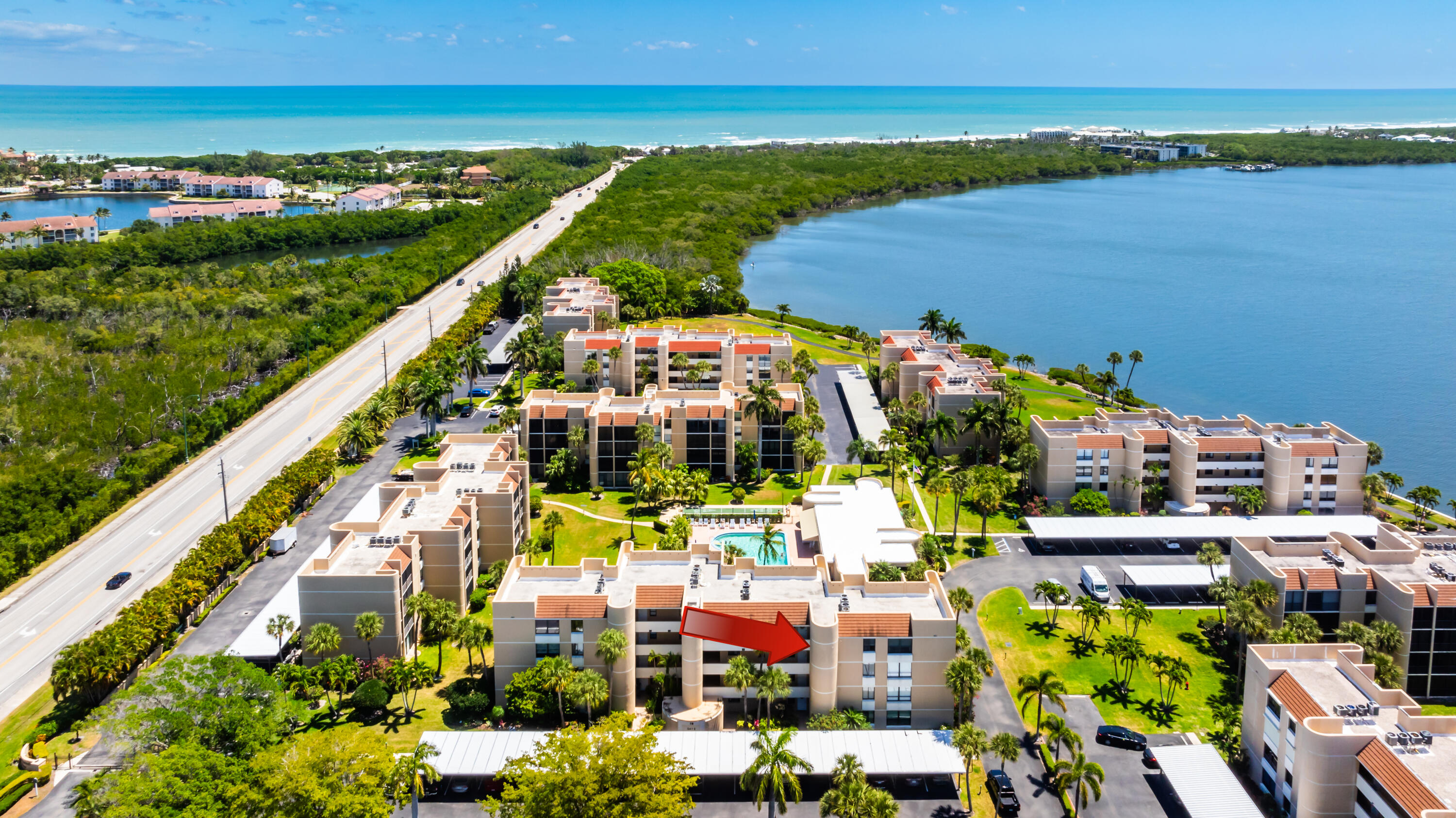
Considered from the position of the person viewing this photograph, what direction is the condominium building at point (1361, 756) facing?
facing the viewer and to the left of the viewer

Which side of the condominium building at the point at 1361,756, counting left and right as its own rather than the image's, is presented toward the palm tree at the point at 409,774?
front

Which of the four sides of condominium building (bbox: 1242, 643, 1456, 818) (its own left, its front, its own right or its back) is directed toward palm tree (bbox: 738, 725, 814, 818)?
front
